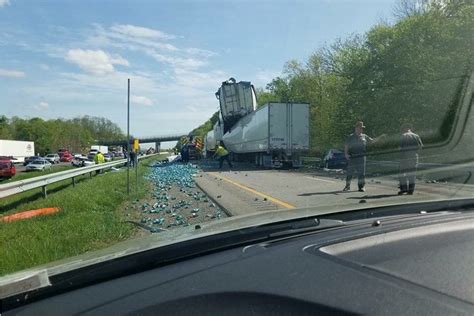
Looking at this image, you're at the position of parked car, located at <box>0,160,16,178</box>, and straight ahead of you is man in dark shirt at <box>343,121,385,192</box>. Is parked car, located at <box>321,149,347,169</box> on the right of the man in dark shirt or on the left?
left

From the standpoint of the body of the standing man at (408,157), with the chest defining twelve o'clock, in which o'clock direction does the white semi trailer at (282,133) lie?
The white semi trailer is roughly at 11 o'clock from the standing man.

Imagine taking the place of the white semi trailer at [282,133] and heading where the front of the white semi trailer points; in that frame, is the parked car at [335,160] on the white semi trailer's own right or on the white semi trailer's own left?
on the white semi trailer's own right

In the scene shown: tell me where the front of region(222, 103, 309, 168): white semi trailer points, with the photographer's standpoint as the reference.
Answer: facing away from the viewer and to the left of the viewer

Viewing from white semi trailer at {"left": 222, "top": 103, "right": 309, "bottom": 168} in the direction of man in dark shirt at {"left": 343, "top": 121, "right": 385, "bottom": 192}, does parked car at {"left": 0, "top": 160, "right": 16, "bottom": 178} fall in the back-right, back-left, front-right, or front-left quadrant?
back-right

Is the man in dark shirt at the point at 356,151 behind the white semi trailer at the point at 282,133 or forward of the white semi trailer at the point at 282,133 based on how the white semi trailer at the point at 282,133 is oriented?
behind

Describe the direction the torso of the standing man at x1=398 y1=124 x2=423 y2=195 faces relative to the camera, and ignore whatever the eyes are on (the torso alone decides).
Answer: away from the camera
